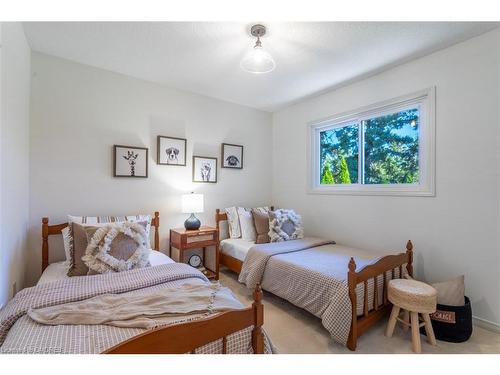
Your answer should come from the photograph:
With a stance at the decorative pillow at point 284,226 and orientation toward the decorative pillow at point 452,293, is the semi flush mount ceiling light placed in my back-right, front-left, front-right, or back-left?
front-right

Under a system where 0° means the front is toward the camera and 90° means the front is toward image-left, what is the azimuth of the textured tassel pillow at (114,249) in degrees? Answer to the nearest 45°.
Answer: approximately 0°

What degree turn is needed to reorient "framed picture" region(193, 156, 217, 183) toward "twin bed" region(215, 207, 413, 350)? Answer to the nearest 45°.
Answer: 0° — it already faces it

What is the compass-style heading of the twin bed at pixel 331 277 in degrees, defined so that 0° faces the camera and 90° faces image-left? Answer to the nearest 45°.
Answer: approximately 315°

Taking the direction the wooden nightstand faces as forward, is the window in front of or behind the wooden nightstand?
in front

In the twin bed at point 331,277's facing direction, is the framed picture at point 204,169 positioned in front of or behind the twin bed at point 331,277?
behind

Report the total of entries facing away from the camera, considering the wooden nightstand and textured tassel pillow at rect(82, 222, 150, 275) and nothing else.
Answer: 0

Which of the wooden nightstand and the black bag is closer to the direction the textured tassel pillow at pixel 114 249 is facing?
the black bag

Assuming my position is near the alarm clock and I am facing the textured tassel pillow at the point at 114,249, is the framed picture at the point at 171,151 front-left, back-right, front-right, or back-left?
front-right
